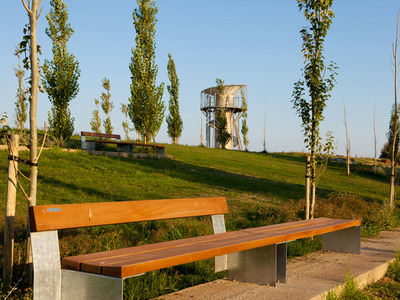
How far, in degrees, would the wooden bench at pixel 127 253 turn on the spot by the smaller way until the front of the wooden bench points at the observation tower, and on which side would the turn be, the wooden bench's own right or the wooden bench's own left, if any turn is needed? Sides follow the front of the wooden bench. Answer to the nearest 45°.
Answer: approximately 135° to the wooden bench's own left

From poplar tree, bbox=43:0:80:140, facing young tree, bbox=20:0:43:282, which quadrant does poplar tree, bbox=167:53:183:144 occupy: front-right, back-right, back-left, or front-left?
back-left

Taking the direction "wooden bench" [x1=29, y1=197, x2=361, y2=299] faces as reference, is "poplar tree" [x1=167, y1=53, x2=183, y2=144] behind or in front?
behind

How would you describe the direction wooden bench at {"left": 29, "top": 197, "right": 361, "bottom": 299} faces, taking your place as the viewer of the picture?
facing the viewer and to the right of the viewer

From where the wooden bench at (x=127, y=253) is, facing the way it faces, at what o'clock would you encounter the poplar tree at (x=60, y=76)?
The poplar tree is roughly at 7 o'clock from the wooden bench.

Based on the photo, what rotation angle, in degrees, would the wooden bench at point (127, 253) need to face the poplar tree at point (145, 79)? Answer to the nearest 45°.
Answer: approximately 135° to its left

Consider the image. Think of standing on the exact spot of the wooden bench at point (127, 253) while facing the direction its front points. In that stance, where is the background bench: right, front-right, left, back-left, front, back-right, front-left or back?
back-left
